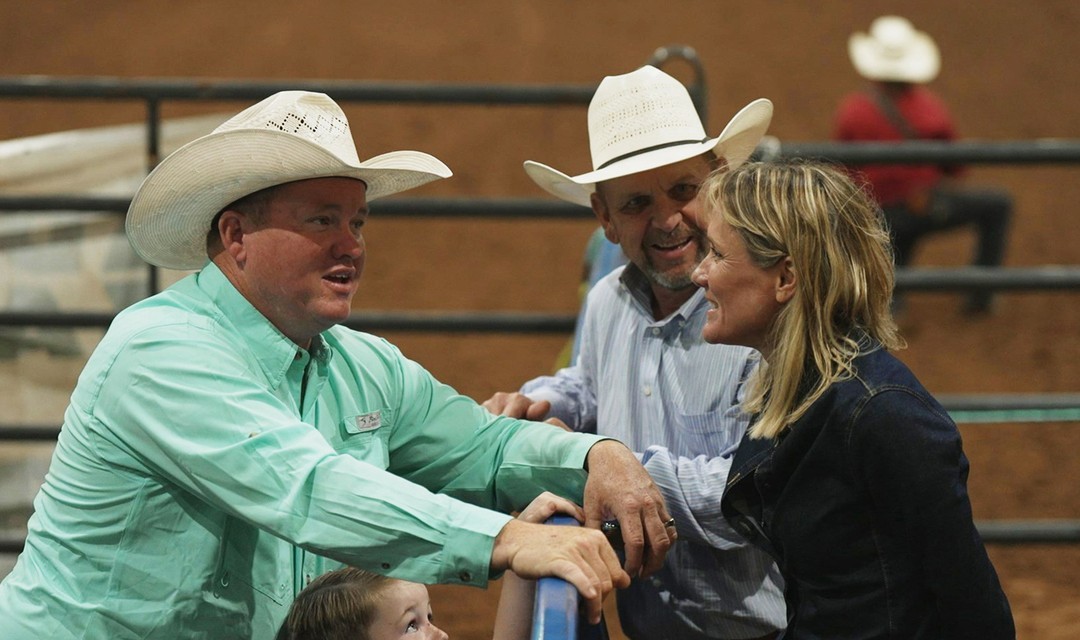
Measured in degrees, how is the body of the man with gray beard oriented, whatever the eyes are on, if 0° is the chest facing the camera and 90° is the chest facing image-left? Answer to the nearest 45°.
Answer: approximately 0°

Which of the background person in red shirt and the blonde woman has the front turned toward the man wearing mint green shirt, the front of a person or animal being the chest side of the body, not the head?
the blonde woman

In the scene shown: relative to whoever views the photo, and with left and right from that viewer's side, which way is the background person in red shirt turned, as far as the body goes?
facing away from the viewer and to the right of the viewer

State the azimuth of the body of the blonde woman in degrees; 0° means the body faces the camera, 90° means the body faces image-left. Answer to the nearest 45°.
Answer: approximately 90°

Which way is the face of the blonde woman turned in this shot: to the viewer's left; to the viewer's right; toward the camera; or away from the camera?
to the viewer's left
